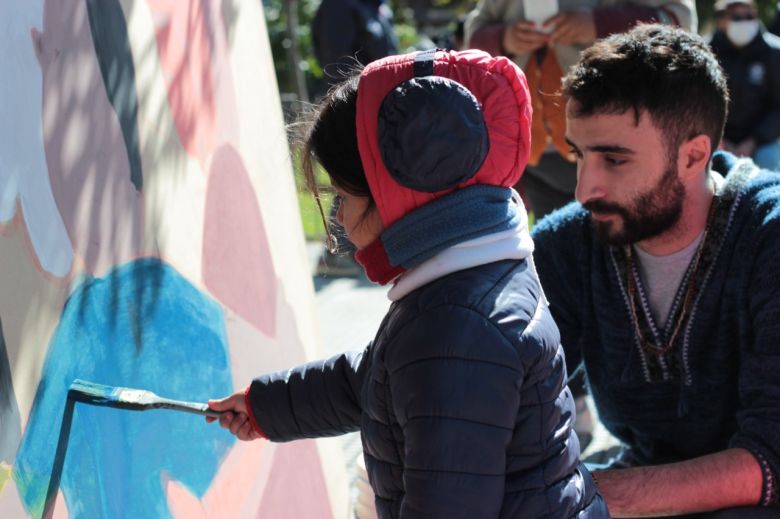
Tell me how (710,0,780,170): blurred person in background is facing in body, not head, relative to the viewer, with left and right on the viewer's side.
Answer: facing the viewer

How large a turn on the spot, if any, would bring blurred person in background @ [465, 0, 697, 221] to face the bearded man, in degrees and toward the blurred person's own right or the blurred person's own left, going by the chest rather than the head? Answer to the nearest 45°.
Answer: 0° — they already face them

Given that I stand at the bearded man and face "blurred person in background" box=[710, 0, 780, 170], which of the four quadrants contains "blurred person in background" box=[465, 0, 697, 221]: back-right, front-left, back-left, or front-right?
front-left

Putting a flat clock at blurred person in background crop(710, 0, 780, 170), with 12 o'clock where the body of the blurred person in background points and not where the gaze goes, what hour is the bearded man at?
The bearded man is roughly at 12 o'clock from the blurred person in background.

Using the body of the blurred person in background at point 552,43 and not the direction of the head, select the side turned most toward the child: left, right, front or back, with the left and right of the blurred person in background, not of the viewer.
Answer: front

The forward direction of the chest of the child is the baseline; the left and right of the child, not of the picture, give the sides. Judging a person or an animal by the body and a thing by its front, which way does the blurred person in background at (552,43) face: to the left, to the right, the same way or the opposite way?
to the left

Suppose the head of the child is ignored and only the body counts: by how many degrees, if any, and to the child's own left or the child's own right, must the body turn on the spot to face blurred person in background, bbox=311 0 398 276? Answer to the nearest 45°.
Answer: approximately 90° to the child's own right

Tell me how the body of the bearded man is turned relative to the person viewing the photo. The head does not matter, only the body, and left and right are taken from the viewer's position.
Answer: facing the viewer and to the left of the viewer

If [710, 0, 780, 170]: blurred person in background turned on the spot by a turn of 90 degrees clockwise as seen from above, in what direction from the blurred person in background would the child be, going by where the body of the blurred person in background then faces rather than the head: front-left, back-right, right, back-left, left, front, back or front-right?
left

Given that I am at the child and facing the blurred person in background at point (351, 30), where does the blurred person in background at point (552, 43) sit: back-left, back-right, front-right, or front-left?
front-right

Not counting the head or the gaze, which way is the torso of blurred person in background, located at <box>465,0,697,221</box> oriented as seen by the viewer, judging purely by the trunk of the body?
toward the camera

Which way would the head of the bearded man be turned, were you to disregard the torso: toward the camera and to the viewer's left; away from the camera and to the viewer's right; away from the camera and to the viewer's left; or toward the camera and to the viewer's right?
toward the camera and to the viewer's left

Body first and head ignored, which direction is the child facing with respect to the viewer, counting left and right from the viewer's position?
facing to the left of the viewer

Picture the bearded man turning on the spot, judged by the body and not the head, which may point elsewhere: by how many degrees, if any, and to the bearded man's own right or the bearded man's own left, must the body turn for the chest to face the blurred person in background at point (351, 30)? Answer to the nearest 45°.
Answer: approximately 90° to the bearded man's own right
